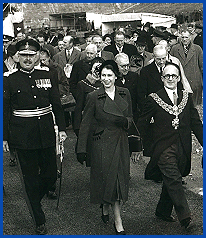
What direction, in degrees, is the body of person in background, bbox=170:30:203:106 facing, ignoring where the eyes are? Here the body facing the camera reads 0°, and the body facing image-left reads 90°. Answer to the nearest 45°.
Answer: approximately 0°

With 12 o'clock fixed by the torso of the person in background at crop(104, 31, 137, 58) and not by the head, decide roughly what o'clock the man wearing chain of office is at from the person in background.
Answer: The man wearing chain of office is roughly at 12 o'clock from the person in background.

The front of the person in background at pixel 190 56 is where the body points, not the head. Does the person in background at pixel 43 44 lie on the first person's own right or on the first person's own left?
on the first person's own right

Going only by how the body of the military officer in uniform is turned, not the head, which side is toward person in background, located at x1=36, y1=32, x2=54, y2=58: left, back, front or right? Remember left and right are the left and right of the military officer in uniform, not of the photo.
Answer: back

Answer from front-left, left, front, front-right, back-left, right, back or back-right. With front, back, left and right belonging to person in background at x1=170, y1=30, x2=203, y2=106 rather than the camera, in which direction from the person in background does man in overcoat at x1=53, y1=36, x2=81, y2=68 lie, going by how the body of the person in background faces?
right

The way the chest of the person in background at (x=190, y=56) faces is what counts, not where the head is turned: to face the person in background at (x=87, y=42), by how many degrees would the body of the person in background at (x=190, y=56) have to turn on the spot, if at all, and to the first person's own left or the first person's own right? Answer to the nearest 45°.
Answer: approximately 135° to the first person's own right

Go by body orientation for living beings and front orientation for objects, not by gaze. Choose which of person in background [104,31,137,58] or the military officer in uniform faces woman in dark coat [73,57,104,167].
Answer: the person in background

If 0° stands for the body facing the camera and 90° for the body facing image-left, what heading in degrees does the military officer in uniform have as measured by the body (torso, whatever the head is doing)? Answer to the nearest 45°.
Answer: approximately 0°

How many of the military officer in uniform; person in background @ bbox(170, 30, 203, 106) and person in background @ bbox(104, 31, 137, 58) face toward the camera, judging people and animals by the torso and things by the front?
3

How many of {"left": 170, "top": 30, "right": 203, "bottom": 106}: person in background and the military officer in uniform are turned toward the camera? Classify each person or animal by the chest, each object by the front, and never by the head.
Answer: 2

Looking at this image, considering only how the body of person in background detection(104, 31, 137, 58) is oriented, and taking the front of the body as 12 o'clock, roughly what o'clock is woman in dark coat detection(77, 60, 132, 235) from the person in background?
The woman in dark coat is roughly at 12 o'clock from the person in background.

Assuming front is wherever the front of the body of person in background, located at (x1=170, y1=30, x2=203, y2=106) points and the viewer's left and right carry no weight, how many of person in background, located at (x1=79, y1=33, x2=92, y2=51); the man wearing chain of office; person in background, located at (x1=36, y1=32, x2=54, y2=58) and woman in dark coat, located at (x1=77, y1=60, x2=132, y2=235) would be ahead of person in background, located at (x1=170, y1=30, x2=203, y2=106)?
2
